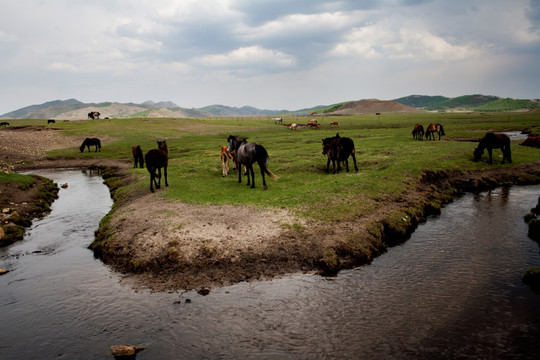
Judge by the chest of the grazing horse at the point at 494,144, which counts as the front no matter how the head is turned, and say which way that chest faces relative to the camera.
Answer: to the viewer's left

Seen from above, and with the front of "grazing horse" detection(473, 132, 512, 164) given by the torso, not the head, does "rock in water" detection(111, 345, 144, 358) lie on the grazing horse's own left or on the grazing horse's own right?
on the grazing horse's own left
